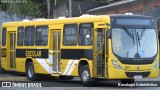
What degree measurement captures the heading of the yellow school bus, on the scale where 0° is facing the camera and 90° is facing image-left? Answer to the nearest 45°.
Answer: approximately 315°
